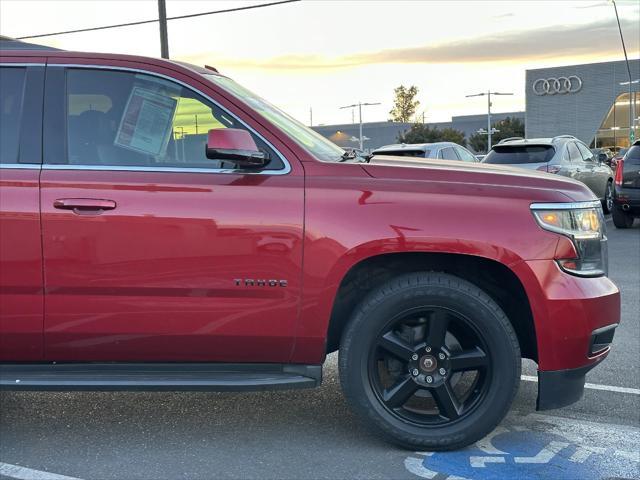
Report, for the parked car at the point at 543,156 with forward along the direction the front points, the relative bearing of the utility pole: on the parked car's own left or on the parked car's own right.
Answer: on the parked car's own left

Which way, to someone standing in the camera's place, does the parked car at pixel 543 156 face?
facing away from the viewer and to the right of the viewer

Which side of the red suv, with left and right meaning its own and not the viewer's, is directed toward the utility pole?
left

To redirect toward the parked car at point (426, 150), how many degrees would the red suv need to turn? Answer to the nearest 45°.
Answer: approximately 90° to its left

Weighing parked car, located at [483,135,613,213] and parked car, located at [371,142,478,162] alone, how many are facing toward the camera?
0

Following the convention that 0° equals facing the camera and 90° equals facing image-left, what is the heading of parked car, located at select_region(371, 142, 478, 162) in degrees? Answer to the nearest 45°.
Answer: approximately 225°

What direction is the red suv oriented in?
to the viewer's right
